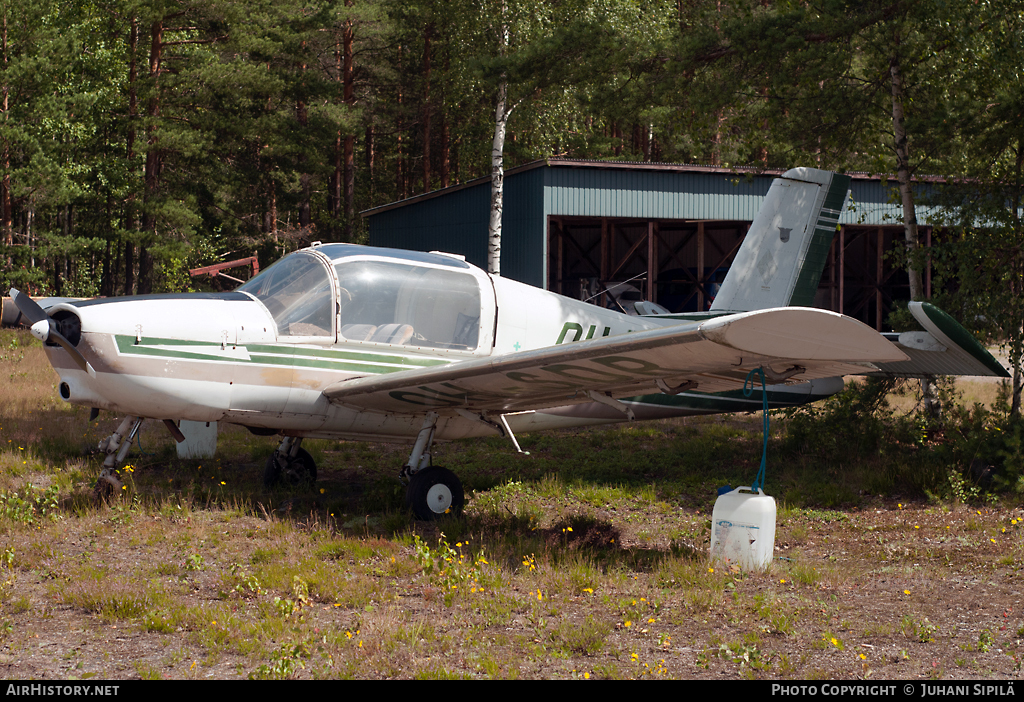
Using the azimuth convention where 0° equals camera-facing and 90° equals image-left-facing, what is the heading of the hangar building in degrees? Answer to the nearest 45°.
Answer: approximately 315°

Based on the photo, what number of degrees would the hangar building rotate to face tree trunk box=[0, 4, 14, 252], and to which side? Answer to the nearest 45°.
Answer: approximately 135° to its right

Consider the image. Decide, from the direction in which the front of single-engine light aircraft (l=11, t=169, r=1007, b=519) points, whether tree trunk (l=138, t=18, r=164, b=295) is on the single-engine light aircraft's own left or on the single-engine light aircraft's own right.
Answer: on the single-engine light aircraft's own right

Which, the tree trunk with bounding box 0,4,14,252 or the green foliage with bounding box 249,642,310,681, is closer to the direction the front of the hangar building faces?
the green foliage

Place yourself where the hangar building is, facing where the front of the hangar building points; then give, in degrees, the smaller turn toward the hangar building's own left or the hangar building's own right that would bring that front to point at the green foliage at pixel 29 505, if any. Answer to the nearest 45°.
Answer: approximately 45° to the hangar building's own right

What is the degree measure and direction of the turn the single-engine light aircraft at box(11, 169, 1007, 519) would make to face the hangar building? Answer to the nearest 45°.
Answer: approximately 135° to its right

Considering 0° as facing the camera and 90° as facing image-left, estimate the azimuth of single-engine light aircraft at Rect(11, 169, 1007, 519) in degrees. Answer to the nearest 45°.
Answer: approximately 45°

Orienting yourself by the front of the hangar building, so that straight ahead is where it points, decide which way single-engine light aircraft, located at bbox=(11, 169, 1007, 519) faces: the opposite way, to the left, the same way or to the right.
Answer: to the right

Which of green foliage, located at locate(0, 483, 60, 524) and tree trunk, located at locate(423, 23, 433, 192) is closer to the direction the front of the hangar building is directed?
the green foliage

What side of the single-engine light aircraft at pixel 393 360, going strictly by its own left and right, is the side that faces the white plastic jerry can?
left
